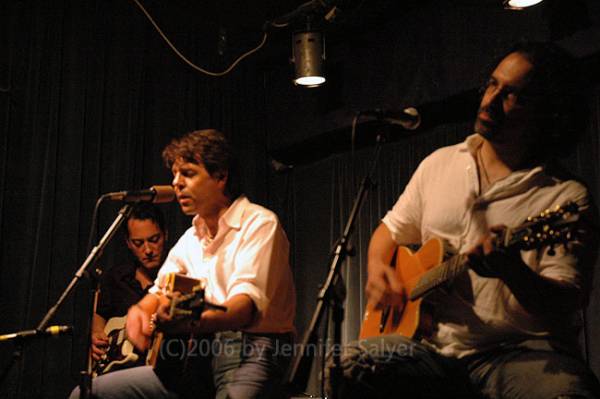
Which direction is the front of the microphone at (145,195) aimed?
to the viewer's right

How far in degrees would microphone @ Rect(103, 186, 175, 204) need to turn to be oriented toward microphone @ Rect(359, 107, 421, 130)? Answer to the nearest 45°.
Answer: approximately 45° to its right

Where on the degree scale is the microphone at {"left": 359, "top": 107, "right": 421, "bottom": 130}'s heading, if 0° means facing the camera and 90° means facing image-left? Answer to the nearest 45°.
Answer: approximately 270°

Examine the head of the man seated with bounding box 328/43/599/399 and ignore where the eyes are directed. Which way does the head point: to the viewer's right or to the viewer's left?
to the viewer's left

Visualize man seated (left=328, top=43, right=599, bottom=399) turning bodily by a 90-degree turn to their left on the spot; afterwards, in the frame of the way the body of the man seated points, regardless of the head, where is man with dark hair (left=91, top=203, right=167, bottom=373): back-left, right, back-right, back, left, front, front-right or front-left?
back

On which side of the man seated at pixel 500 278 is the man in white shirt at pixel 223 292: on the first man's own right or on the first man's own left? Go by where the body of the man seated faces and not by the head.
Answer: on the first man's own right

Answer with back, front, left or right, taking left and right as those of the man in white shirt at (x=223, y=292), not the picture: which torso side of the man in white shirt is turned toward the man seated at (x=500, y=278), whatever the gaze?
left
